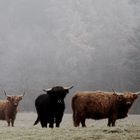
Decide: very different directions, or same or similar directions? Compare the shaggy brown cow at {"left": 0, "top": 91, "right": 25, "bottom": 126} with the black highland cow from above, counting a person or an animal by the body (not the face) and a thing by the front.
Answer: same or similar directions

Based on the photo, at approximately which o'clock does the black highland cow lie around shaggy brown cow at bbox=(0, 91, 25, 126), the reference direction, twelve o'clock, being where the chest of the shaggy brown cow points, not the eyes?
The black highland cow is roughly at 1 o'clock from the shaggy brown cow.

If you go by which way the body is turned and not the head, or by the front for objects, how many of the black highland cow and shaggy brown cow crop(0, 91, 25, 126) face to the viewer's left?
0

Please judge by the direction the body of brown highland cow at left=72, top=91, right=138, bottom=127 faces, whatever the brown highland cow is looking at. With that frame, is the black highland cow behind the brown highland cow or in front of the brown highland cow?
behind

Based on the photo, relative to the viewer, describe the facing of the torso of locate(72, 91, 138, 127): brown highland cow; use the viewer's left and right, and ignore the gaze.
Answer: facing to the right of the viewer

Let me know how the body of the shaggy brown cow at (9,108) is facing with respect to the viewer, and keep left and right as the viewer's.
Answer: facing the viewer and to the right of the viewer
